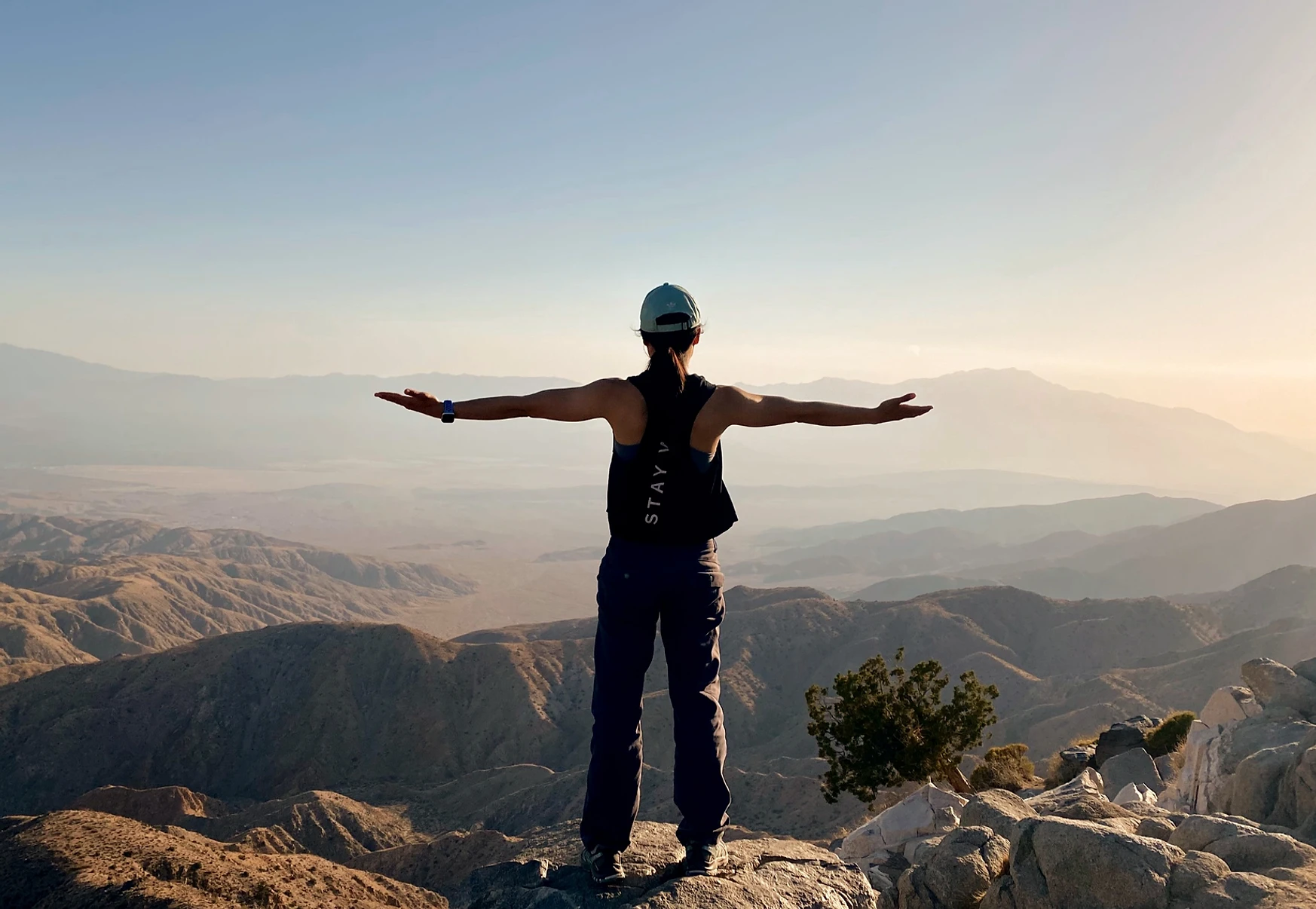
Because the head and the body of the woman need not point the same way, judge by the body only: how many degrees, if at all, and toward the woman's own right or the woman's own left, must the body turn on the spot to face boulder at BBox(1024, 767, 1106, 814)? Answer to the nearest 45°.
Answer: approximately 45° to the woman's own right

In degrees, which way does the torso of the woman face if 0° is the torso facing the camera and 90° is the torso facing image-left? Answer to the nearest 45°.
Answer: approximately 180°

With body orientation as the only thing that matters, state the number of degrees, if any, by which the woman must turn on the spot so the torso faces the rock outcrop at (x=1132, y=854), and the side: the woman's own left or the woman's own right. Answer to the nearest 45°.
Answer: approximately 45° to the woman's own right

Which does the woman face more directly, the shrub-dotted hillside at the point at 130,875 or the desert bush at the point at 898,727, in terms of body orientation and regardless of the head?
the desert bush

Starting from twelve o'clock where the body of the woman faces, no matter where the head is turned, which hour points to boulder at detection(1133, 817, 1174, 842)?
The boulder is roughly at 2 o'clock from the woman.

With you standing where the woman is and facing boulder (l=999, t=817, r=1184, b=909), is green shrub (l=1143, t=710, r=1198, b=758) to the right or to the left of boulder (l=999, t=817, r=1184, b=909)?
left

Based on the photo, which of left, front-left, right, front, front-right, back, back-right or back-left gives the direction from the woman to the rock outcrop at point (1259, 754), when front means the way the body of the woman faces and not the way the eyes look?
front-right

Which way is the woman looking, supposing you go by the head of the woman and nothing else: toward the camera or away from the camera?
away from the camera
